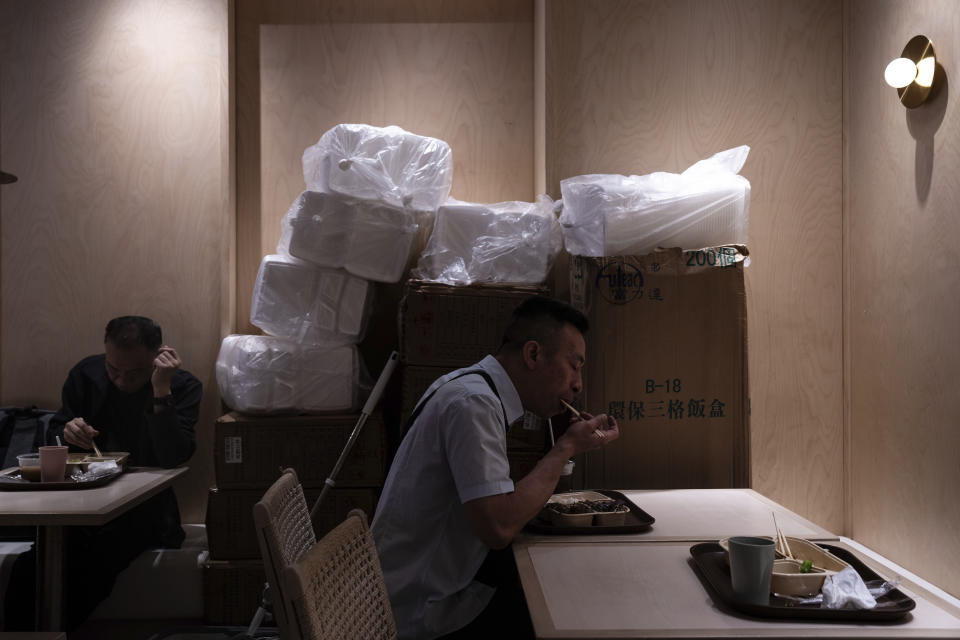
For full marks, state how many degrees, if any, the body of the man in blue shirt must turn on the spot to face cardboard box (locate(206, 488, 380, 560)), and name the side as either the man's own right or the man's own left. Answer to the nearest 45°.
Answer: approximately 135° to the man's own left

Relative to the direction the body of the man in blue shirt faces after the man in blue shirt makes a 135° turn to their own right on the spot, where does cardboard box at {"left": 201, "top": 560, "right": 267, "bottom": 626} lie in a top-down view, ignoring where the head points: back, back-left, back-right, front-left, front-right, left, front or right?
right

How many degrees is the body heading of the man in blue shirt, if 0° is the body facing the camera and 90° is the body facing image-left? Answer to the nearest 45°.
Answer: approximately 270°

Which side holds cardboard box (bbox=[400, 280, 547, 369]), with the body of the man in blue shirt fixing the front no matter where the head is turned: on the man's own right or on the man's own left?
on the man's own left

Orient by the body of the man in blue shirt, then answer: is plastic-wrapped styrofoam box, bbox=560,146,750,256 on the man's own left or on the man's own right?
on the man's own left

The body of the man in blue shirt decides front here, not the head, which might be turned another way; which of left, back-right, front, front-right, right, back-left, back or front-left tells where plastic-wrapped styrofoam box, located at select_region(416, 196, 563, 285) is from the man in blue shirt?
left

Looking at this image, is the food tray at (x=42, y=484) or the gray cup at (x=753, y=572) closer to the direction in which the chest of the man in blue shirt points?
the gray cup

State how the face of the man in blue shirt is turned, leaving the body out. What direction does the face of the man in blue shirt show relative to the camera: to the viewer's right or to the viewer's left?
to the viewer's right

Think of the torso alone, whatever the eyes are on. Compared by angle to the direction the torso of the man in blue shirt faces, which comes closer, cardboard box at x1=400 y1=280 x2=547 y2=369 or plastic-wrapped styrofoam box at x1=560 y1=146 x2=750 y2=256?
the plastic-wrapped styrofoam box

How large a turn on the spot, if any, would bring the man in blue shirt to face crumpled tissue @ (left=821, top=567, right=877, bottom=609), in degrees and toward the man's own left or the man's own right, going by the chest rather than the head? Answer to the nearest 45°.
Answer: approximately 45° to the man's own right

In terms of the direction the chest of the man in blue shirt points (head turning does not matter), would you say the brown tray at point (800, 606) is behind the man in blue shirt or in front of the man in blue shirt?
in front

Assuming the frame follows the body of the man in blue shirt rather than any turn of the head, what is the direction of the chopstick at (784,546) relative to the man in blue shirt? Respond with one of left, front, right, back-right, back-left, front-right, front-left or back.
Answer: front

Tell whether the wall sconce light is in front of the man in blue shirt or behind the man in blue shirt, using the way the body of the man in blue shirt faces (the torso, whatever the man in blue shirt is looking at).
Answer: in front
